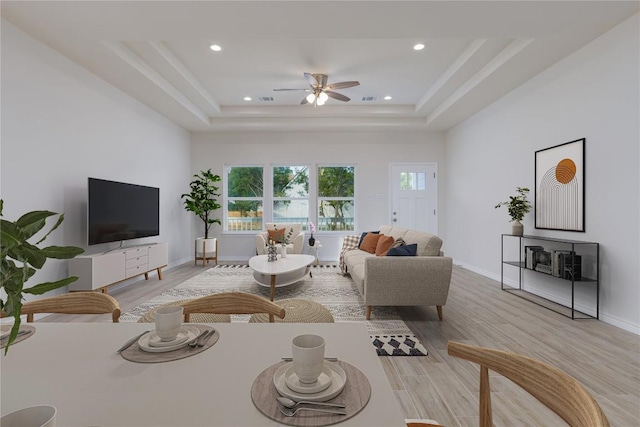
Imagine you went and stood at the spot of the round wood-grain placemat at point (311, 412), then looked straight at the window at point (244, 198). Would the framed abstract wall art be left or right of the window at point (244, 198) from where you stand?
right

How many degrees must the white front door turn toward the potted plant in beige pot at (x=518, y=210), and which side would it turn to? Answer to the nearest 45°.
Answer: approximately 45° to its left

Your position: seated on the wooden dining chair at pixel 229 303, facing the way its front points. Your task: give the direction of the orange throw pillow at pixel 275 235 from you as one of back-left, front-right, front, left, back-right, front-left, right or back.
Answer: back

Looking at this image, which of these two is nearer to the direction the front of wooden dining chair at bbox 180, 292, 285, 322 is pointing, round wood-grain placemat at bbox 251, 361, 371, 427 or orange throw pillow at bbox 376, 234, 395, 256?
the round wood-grain placemat

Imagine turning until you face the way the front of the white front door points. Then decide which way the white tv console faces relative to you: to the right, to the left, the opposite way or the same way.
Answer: to the left

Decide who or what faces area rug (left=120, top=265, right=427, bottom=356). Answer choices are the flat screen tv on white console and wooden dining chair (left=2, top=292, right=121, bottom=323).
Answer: the flat screen tv on white console

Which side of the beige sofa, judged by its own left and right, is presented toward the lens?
left

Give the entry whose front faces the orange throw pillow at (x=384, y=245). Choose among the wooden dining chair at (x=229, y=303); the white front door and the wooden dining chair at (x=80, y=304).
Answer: the white front door

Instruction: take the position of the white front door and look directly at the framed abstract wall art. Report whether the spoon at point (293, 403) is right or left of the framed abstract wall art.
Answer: right

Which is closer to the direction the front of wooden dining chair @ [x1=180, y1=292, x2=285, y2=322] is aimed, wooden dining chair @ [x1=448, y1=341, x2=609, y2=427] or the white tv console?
the wooden dining chair

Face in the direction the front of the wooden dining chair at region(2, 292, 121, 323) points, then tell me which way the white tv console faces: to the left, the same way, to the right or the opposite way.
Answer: to the left

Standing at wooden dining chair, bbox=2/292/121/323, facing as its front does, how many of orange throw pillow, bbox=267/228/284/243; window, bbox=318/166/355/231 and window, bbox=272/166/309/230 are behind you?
3

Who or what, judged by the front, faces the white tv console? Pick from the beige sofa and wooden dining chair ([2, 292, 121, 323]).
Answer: the beige sofa

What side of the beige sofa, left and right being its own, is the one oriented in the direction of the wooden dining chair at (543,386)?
left

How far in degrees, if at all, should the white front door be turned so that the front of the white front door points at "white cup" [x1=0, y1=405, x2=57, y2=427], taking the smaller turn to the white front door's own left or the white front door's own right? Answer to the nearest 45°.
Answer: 0° — it already faces it

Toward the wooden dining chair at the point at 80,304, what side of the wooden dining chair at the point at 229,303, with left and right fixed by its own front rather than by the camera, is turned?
right

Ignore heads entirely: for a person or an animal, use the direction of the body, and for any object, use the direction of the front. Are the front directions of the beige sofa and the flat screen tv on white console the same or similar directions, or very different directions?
very different directions
